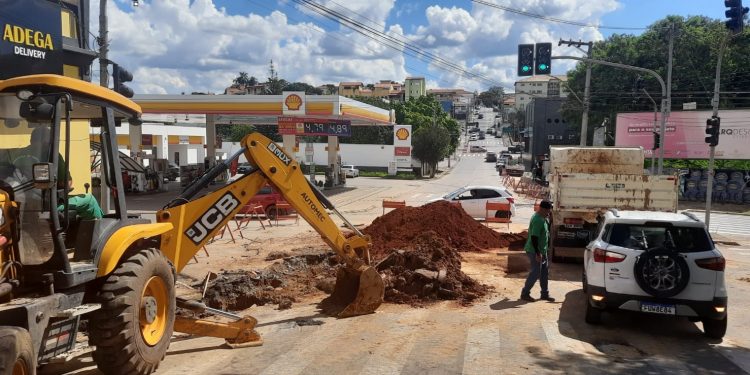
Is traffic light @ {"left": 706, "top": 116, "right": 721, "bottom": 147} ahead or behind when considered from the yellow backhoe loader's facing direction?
behind

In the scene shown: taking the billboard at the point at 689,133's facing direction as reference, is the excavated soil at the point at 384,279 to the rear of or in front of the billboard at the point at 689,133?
in front

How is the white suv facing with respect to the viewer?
away from the camera

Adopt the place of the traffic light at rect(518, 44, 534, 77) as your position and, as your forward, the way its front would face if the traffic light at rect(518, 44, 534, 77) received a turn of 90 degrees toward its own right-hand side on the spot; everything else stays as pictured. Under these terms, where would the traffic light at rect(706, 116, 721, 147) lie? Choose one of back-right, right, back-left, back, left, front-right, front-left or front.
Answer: back

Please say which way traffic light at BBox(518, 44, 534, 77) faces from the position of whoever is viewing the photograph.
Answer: facing the viewer

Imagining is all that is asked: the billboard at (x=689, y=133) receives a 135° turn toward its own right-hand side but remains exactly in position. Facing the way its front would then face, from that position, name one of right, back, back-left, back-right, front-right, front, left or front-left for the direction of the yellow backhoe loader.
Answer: back-left

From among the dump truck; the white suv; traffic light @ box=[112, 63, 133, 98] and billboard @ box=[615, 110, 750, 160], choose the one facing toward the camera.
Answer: the billboard

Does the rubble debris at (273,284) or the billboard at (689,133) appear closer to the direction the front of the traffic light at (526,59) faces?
the rubble debris

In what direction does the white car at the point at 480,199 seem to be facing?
to the viewer's left

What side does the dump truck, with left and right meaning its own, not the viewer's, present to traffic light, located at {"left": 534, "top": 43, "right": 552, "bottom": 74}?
front

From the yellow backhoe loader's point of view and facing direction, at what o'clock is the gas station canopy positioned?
The gas station canopy is roughly at 5 o'clock from the yellow backhoe loader.

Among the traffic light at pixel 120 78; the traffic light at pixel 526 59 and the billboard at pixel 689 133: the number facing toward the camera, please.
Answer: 2

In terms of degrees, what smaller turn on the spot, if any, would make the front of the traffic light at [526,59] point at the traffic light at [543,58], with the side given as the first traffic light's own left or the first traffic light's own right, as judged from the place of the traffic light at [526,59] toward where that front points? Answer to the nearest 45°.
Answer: approximately 90° to the first traffic light's own left

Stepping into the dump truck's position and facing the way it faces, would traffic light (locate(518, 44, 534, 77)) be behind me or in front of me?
in front
